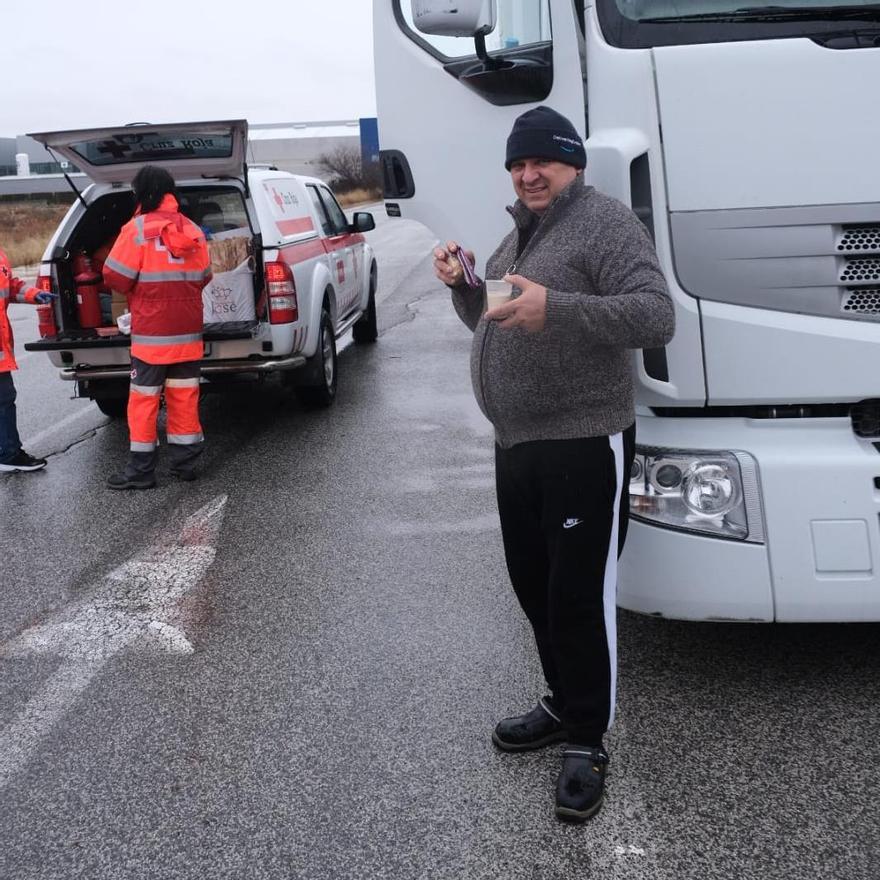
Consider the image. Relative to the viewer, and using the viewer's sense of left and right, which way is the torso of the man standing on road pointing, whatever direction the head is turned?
facing the viewer and to the left of the viewer

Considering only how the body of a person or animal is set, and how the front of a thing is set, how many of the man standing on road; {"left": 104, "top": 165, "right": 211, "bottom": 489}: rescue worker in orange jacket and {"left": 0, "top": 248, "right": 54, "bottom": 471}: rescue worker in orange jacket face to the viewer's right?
1

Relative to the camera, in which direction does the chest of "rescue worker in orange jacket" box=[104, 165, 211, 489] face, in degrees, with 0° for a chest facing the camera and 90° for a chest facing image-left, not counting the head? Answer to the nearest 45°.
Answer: approximately 135°

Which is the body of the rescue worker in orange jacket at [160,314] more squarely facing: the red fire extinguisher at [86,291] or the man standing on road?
the red fire extinguisher

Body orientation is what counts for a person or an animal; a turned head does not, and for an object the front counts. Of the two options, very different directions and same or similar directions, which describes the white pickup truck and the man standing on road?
very different directions

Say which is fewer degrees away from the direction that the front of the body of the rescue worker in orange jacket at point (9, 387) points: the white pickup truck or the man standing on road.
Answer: the white pickup truck

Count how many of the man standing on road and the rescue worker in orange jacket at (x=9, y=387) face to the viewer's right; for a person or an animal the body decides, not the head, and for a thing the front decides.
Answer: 1

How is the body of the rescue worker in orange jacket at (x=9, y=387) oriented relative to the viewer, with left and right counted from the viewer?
facing to the right of the viewer
